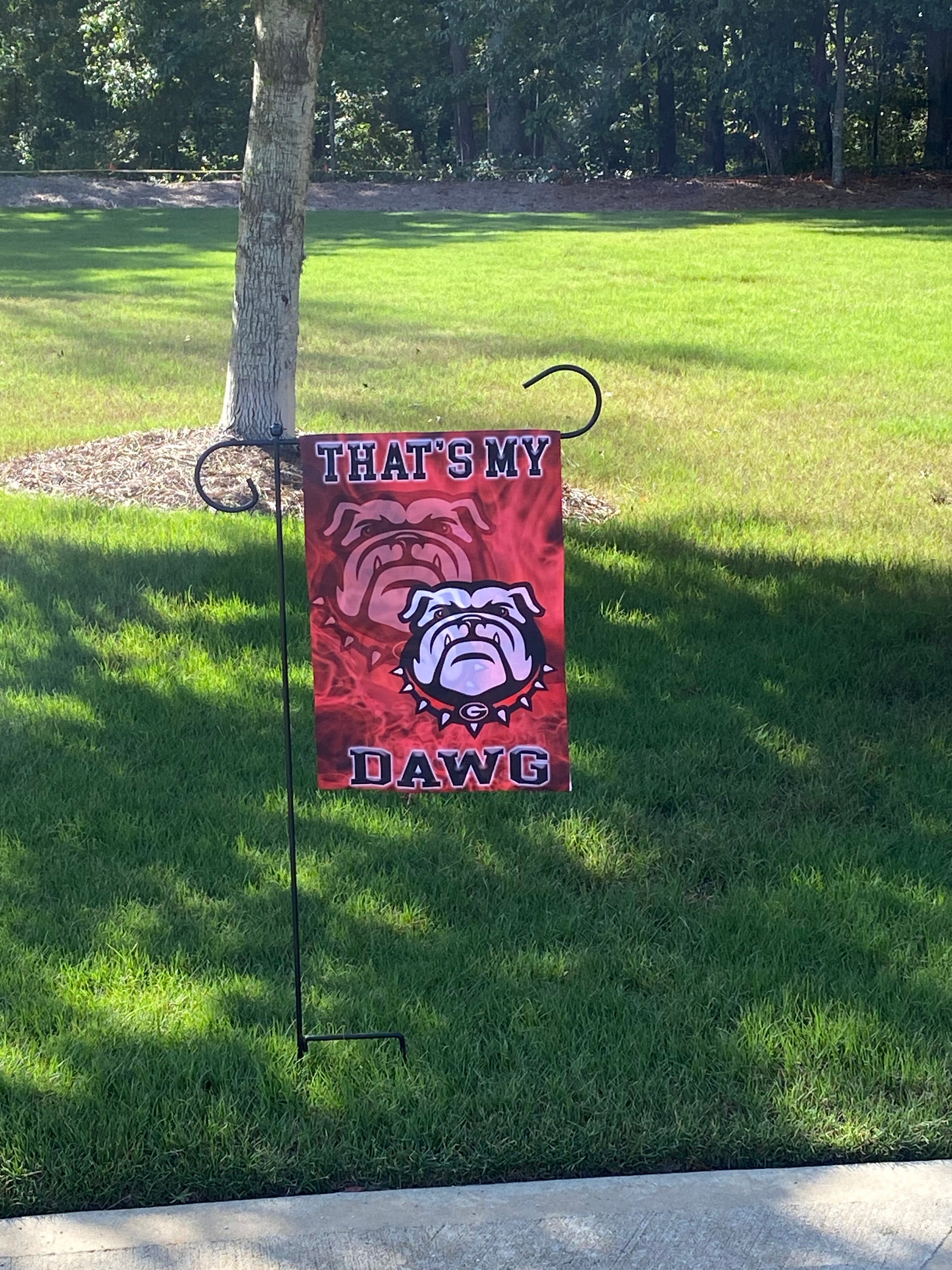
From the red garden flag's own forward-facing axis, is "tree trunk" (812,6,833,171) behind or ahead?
behind

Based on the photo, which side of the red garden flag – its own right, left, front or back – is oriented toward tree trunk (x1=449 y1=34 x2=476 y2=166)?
back

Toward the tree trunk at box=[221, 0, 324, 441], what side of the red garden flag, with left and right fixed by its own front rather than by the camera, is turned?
back

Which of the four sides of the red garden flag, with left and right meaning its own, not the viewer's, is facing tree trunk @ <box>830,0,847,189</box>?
back

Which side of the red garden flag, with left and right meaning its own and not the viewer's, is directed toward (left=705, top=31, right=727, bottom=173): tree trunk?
back

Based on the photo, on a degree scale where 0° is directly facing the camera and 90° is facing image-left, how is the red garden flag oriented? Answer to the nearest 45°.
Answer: approximately 0°

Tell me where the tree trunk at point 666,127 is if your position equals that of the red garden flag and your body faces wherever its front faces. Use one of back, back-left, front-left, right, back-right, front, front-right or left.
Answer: back

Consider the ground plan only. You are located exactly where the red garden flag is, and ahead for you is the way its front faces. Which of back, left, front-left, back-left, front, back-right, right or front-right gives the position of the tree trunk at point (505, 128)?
back

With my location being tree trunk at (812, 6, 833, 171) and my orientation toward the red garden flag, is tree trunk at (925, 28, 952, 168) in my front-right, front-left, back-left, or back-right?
back-left

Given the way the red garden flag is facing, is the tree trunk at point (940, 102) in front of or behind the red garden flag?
behind

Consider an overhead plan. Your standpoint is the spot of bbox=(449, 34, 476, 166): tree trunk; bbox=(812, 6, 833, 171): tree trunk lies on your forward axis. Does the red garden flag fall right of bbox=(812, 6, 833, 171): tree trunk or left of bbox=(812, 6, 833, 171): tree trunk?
right
